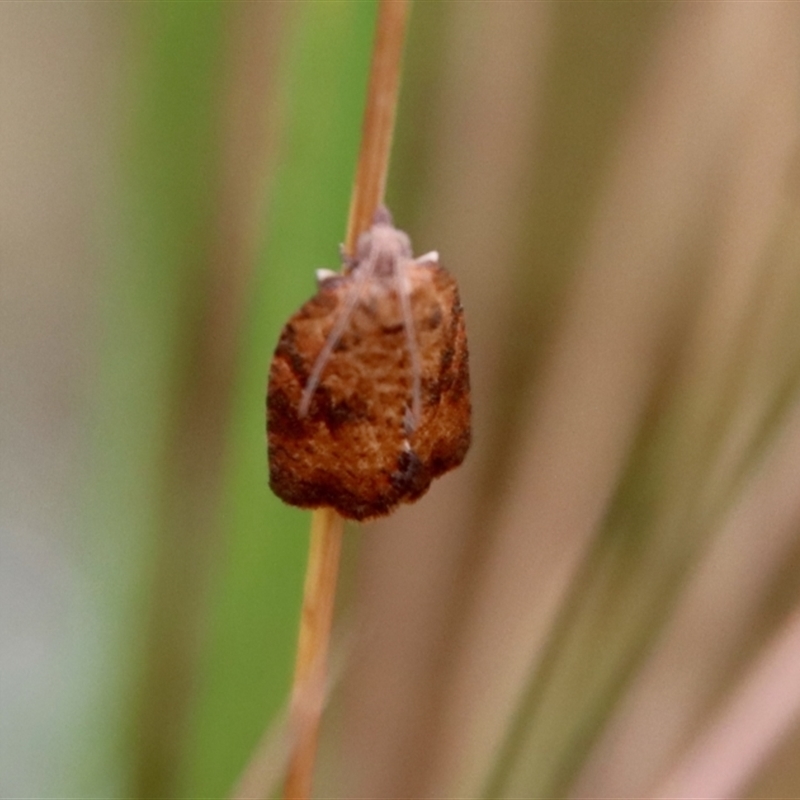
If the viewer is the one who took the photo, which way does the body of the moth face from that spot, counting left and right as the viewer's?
facing away from the viewer
